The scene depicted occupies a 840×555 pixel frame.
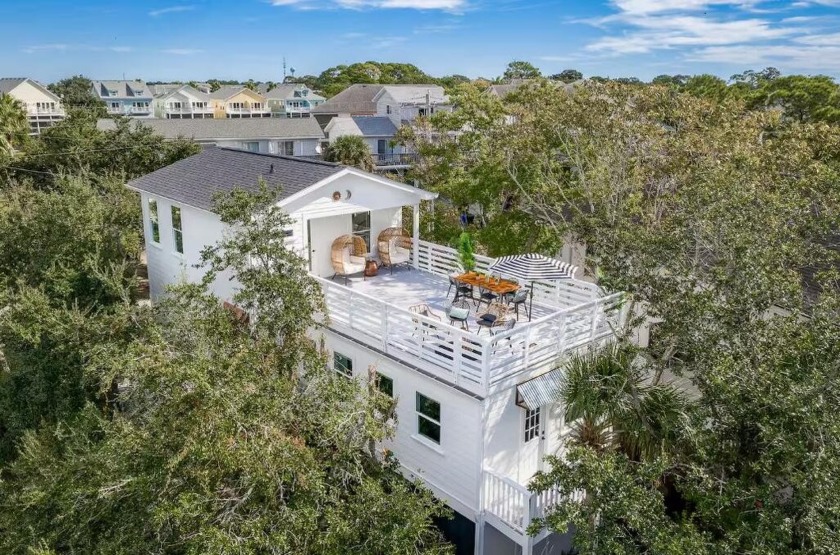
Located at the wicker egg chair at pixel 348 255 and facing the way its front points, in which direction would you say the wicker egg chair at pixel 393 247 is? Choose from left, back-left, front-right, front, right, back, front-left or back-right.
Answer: left

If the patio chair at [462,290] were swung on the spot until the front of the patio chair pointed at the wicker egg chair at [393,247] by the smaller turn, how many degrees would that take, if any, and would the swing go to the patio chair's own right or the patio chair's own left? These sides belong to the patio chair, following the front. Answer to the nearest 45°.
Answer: approximately 90° to the patio chair's own left

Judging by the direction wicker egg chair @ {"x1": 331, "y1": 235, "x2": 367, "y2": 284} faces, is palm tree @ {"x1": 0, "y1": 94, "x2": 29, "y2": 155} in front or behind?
behind

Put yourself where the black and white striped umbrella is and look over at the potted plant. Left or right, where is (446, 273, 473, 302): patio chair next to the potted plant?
left

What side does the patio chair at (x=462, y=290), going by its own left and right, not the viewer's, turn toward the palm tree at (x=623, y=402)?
right

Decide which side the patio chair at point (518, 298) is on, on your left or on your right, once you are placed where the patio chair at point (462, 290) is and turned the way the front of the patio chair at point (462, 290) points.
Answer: on your right

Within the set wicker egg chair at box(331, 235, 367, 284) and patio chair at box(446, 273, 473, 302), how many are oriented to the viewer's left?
0

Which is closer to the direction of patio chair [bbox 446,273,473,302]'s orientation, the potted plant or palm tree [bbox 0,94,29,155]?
the potted plant

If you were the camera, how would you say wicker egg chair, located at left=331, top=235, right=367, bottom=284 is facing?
facing the viewer and to the right of the viewer

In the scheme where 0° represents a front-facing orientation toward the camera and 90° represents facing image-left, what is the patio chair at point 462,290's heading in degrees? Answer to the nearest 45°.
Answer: approximately 225°

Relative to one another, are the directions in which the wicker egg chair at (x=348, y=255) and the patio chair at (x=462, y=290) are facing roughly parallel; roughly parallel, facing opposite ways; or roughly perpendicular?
roughly perpendicular

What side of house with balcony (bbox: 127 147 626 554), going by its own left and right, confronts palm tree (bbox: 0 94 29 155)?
back
